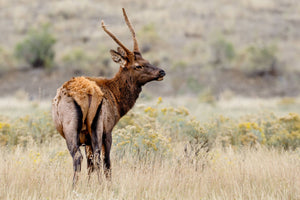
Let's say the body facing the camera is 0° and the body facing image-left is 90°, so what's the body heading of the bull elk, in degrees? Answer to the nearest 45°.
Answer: approximately 225°

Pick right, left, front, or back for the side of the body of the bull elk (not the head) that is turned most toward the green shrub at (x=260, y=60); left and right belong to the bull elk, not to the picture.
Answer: front

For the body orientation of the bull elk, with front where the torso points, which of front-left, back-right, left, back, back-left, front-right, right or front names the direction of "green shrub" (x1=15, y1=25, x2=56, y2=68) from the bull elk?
front-left

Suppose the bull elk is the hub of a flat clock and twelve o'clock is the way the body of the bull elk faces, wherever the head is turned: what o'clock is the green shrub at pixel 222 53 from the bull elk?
The green shrub is roughly at 11 o'clock from the bull elk.
